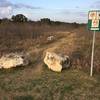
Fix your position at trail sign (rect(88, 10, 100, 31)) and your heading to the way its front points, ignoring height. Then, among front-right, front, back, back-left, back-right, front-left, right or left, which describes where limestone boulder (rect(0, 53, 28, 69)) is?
right

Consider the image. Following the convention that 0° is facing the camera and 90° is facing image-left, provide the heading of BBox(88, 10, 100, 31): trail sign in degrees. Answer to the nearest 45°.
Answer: approximately 0°
